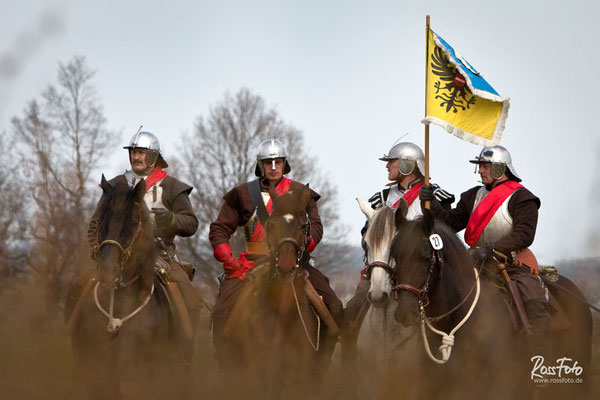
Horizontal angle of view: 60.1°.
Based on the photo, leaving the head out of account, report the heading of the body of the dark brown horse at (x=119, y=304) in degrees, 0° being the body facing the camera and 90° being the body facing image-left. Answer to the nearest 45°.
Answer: approximately 0°

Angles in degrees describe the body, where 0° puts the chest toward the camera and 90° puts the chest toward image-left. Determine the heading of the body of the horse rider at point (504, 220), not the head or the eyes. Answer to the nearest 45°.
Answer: approximately 45°

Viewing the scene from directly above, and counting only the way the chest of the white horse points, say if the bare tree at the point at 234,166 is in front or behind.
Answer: behind

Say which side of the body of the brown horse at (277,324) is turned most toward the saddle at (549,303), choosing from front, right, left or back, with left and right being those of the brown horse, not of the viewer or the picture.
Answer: left

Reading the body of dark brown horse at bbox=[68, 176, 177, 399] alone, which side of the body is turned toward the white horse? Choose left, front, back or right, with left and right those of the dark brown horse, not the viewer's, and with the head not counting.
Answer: left

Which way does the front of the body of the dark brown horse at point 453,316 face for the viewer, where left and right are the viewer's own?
facing the viewer and to the left of the viewer

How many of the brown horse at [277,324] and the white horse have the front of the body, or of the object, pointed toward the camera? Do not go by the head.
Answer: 2

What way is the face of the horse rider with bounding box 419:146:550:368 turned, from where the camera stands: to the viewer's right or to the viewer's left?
to the viewer's left

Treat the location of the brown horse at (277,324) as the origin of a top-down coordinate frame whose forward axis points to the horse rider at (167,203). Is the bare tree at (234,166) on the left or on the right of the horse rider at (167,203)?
right

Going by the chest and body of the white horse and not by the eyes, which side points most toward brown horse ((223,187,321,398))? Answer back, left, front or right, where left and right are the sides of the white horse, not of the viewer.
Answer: right

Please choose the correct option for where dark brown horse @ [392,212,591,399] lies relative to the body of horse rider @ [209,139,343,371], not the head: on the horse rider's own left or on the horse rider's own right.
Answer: on the horse rider's own left

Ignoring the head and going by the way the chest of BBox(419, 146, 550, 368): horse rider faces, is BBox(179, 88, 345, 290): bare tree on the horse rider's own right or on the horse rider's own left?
on the horse rider's own right

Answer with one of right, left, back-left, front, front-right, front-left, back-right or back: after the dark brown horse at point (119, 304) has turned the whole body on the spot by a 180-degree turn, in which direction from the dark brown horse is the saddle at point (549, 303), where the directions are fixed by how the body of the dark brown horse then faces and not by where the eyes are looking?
right
